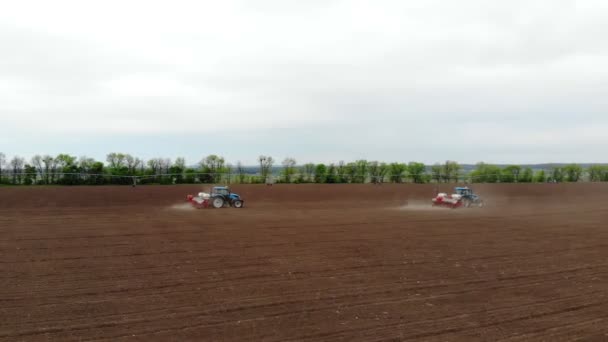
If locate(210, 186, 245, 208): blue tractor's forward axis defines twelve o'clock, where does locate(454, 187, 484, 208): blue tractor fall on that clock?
locate(454, 187, 484, 208): blue tractor is roughly at 12 o'clock from locate(210, 186, 245, 208): blue tractor.

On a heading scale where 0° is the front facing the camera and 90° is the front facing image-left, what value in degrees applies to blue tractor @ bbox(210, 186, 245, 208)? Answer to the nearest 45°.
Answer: approximately 270°

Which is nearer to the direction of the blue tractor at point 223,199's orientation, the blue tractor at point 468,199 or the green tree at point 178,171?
the blue tractor

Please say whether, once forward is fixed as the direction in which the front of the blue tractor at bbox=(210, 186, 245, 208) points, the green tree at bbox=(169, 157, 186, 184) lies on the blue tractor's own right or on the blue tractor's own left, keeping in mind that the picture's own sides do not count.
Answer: on the blue tractor's own left

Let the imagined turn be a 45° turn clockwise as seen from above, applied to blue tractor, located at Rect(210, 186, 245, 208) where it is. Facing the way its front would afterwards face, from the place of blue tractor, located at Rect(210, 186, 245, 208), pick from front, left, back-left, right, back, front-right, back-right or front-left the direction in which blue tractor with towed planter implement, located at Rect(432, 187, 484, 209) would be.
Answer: front-left

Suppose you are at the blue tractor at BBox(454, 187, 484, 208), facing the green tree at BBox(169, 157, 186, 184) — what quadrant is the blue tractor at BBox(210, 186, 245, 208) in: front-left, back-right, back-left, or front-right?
front-left
